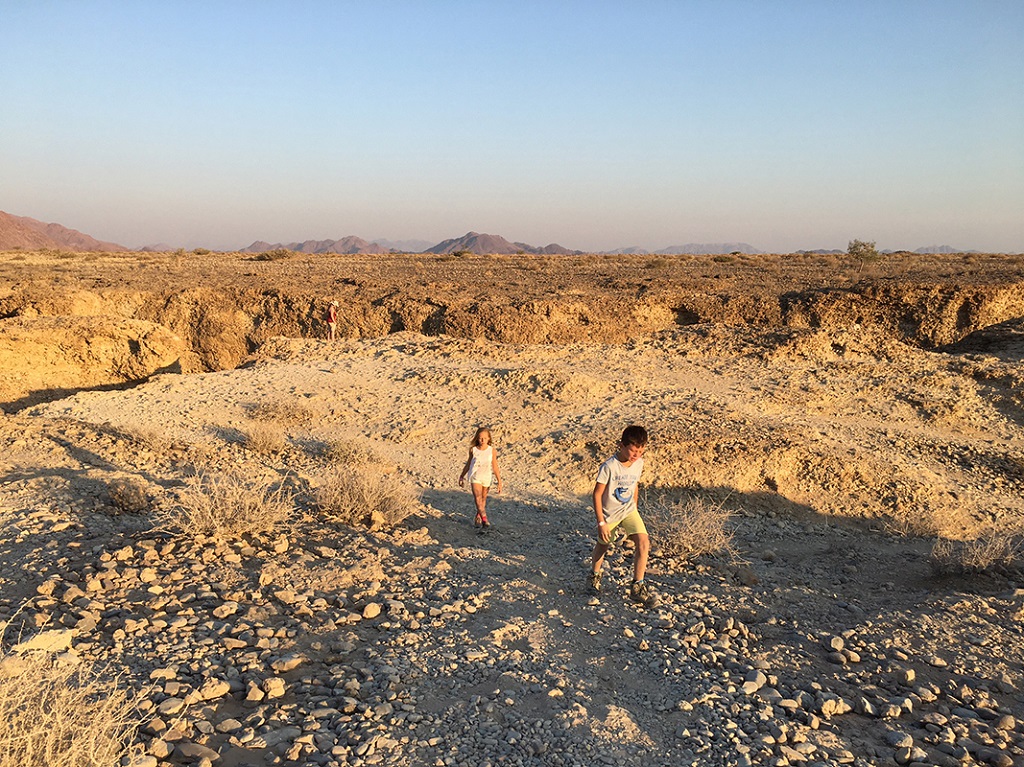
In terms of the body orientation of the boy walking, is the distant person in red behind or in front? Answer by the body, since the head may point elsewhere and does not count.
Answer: behind

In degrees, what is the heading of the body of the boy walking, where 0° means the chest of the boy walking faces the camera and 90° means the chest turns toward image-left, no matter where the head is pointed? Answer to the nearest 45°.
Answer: approximately 315°

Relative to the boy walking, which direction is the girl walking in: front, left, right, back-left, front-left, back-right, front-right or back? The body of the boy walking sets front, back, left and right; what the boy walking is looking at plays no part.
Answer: back

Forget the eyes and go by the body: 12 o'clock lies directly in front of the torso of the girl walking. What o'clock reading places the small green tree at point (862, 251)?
The small green tree is roughly at 7 o'clock from the girl walking.

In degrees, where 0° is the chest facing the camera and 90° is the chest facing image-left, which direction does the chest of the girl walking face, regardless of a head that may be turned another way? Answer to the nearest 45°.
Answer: approximately 0°

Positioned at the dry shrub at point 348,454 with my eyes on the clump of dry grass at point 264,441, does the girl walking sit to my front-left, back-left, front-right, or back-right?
back-left

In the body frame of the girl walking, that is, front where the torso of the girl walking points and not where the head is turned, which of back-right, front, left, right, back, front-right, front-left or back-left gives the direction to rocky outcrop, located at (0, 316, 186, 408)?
back-right

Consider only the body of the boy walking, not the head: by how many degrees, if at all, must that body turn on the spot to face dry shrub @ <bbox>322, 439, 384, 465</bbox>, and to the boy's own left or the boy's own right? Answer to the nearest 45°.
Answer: approximately 180°

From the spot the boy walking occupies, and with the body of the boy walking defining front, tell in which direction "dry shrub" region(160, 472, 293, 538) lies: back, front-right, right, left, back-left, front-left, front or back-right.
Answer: back-right

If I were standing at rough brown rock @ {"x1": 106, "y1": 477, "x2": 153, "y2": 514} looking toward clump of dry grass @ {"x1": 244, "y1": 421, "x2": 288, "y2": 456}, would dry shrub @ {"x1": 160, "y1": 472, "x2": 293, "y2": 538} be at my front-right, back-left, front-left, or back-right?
back-right

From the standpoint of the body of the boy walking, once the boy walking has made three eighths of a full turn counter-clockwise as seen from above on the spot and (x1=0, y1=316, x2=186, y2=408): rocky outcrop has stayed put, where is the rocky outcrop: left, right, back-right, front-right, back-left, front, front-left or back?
front-left

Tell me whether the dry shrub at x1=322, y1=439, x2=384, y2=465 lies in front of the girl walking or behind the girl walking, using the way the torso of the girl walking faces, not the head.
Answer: behind
